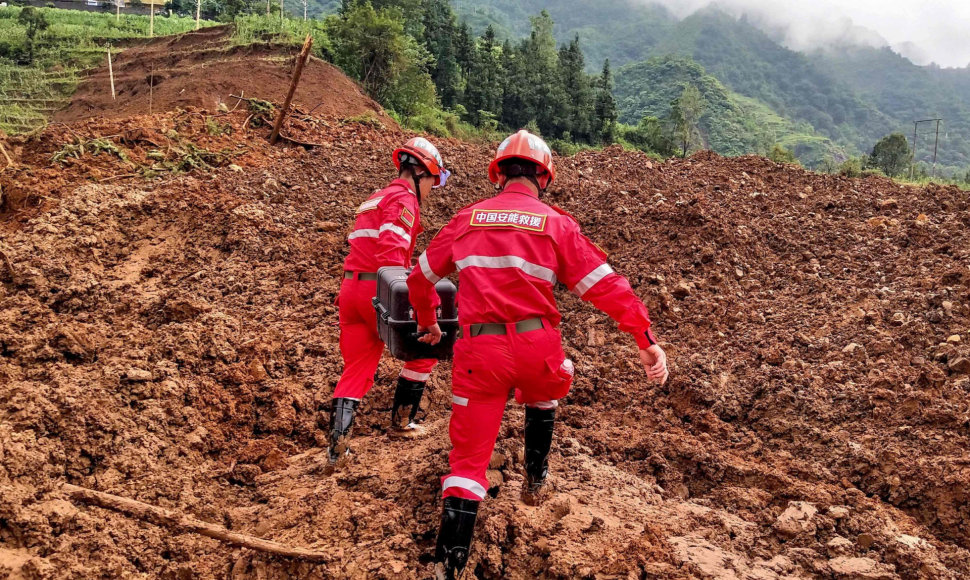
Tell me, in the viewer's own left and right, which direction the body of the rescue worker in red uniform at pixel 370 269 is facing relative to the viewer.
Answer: facing away from the viewer and to the right of the viewer

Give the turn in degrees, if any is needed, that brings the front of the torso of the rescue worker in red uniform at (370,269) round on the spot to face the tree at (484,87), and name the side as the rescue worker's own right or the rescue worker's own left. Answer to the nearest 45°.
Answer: approximately 45° to the rescue worker's own left

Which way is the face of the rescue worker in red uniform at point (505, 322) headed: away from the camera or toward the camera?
away from the camera

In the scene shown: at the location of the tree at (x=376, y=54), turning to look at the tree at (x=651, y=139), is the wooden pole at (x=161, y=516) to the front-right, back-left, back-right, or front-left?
back-right

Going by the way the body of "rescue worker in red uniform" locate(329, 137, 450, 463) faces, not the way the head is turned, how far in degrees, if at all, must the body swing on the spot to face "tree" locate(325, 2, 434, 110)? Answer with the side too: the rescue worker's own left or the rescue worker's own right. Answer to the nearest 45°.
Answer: approximately 45° to the rescue worker's own left

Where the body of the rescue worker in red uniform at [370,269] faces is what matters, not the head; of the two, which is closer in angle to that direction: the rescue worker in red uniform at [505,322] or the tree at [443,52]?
the tree

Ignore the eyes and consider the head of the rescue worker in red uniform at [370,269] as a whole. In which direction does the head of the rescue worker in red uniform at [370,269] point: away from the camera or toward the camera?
away from the camera

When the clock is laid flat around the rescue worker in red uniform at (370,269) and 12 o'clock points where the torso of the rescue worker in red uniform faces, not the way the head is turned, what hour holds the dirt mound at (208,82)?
The dirt mound is roughly at 10 o'clock from the rescue worker in red uniform.

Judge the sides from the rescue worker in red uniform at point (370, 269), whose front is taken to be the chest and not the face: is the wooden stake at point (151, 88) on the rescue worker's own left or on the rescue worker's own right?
on the rescue worker's own left

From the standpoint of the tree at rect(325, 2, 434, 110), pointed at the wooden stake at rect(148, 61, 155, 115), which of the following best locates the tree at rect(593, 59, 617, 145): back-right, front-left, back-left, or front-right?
back-right
